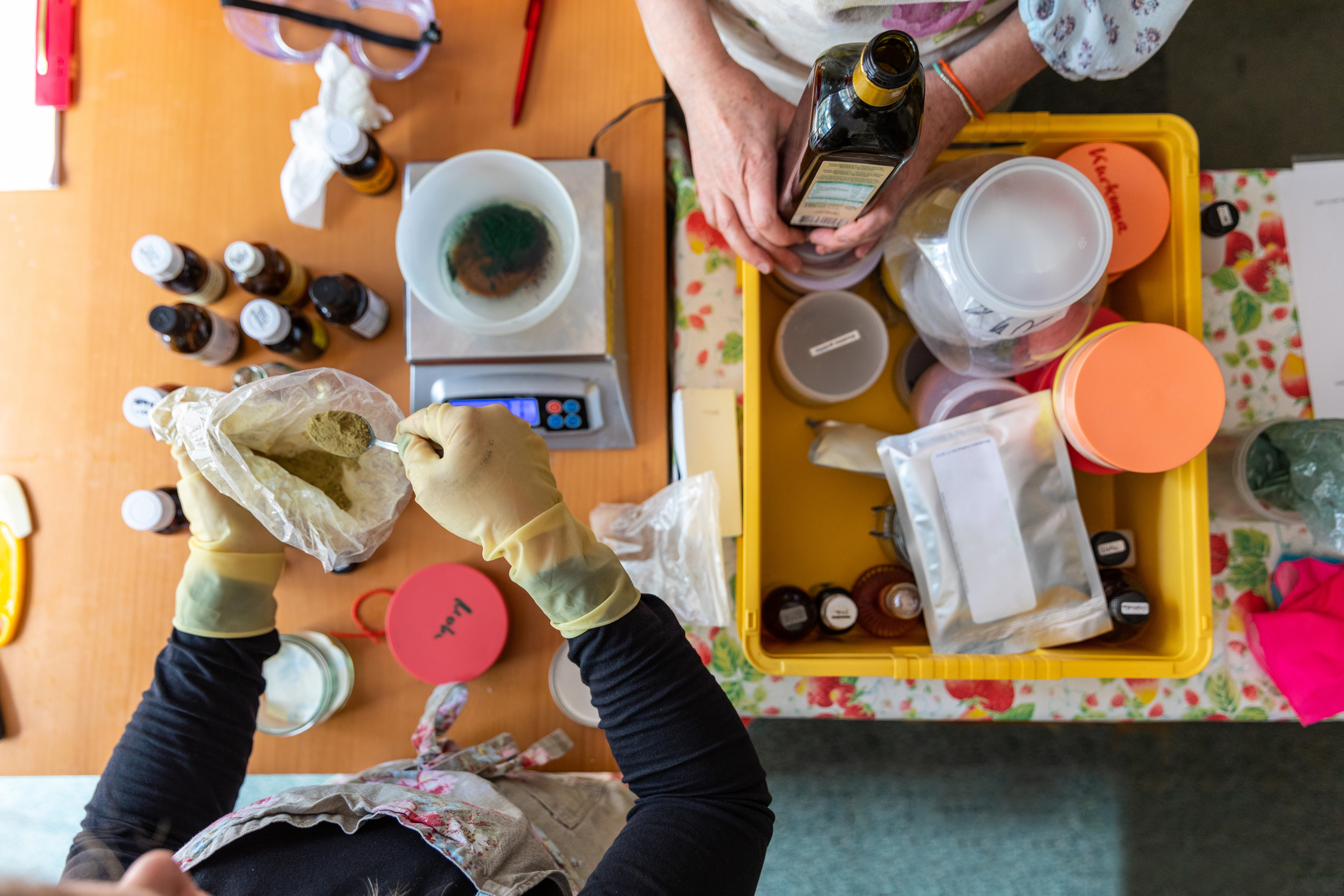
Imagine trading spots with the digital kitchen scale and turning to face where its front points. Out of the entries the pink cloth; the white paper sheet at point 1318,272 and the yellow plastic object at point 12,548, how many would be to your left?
2

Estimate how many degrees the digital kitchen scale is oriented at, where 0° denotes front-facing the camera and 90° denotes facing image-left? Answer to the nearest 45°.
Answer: approximately 0°

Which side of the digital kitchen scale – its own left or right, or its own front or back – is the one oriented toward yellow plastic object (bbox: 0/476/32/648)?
right

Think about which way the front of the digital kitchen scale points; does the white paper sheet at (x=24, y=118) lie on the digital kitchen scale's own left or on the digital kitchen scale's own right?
on the digital kitchen scale's own right

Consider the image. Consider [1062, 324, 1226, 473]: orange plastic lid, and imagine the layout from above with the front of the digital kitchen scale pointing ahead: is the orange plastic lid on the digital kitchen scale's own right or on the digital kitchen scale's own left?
on the digital kitchen scale's own left

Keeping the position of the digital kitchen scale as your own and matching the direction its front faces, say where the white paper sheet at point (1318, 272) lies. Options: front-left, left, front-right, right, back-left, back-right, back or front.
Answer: left
